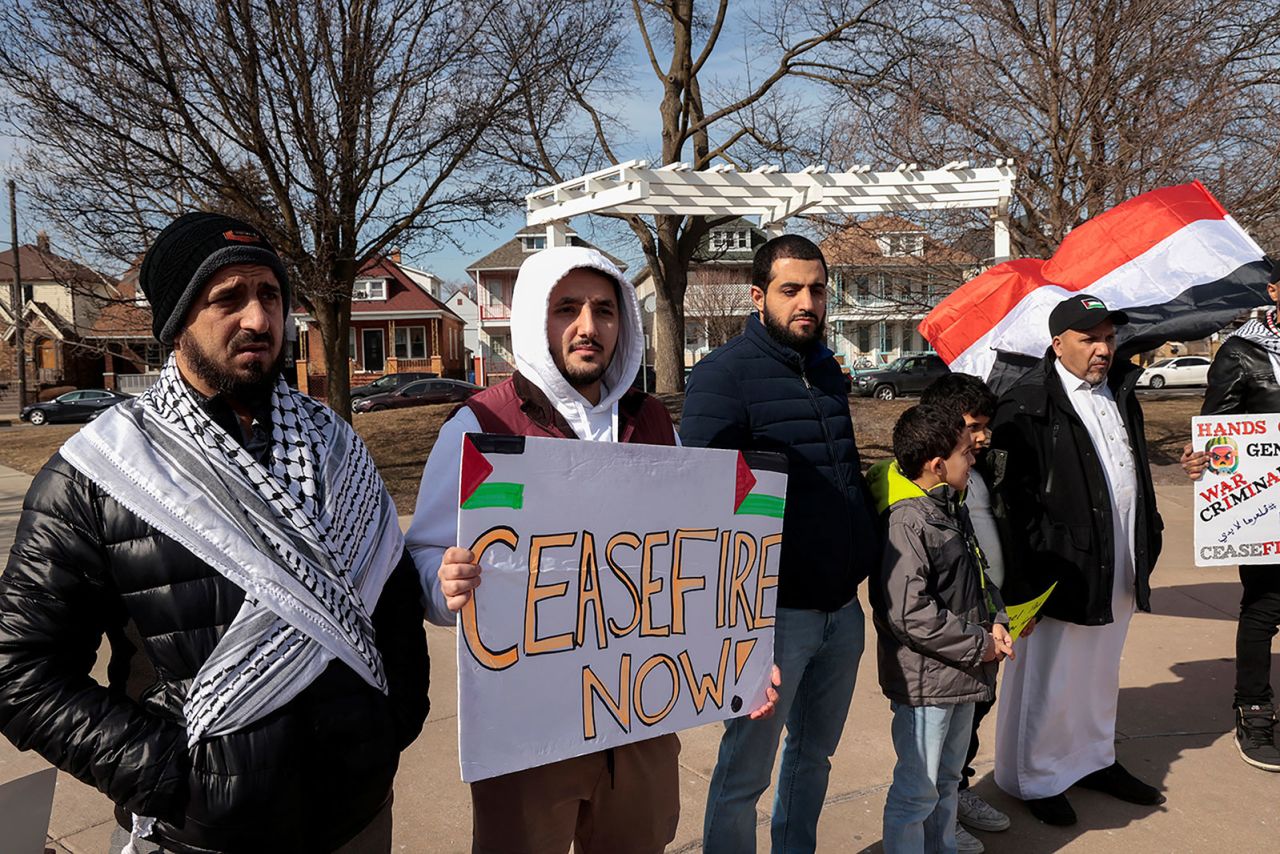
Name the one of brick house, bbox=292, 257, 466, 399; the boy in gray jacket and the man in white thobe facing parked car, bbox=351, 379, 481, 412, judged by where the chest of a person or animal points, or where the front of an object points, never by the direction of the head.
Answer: the brick house

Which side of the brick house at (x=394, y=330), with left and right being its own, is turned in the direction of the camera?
front

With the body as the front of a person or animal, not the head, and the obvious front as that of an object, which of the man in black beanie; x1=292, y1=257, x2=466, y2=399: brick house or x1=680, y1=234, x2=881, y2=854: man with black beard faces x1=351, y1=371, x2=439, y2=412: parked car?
the brick house

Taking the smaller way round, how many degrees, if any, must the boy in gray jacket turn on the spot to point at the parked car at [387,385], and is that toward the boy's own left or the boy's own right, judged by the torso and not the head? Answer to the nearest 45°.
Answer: approximately 135° to the boy's own left

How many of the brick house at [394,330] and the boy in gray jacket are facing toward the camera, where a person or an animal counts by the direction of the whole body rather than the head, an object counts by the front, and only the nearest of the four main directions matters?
1

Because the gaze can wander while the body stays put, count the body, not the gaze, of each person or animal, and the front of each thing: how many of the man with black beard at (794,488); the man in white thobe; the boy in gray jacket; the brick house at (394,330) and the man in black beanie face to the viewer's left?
0

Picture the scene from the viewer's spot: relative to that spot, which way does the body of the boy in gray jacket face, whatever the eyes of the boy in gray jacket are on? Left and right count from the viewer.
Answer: facing to the right of the viewer

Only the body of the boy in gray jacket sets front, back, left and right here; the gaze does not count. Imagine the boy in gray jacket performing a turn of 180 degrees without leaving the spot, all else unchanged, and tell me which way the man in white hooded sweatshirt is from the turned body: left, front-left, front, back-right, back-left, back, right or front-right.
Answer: front-left

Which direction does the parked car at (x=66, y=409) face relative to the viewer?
to the viewer's left

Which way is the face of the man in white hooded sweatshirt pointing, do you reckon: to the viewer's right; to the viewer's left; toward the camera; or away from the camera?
toward the camera

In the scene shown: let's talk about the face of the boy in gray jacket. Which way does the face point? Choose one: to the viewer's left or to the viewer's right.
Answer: to the viewer's right

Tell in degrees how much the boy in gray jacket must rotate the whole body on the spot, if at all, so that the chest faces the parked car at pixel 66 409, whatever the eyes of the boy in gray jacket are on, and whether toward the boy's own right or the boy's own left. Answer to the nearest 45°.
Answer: approximately 135° to the boy's own left

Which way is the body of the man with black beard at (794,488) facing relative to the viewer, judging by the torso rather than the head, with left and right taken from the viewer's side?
facing the viewer and to the right of the viewer

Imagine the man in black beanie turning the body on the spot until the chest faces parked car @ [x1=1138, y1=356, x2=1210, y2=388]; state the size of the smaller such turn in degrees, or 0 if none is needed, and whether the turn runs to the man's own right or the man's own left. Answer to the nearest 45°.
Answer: approximately 90° to the man's own left

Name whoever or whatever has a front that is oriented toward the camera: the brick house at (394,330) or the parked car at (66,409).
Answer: the brick house

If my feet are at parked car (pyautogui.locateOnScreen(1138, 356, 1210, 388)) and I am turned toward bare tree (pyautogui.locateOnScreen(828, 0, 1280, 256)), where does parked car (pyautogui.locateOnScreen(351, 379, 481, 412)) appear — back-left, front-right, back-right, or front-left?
front-right
